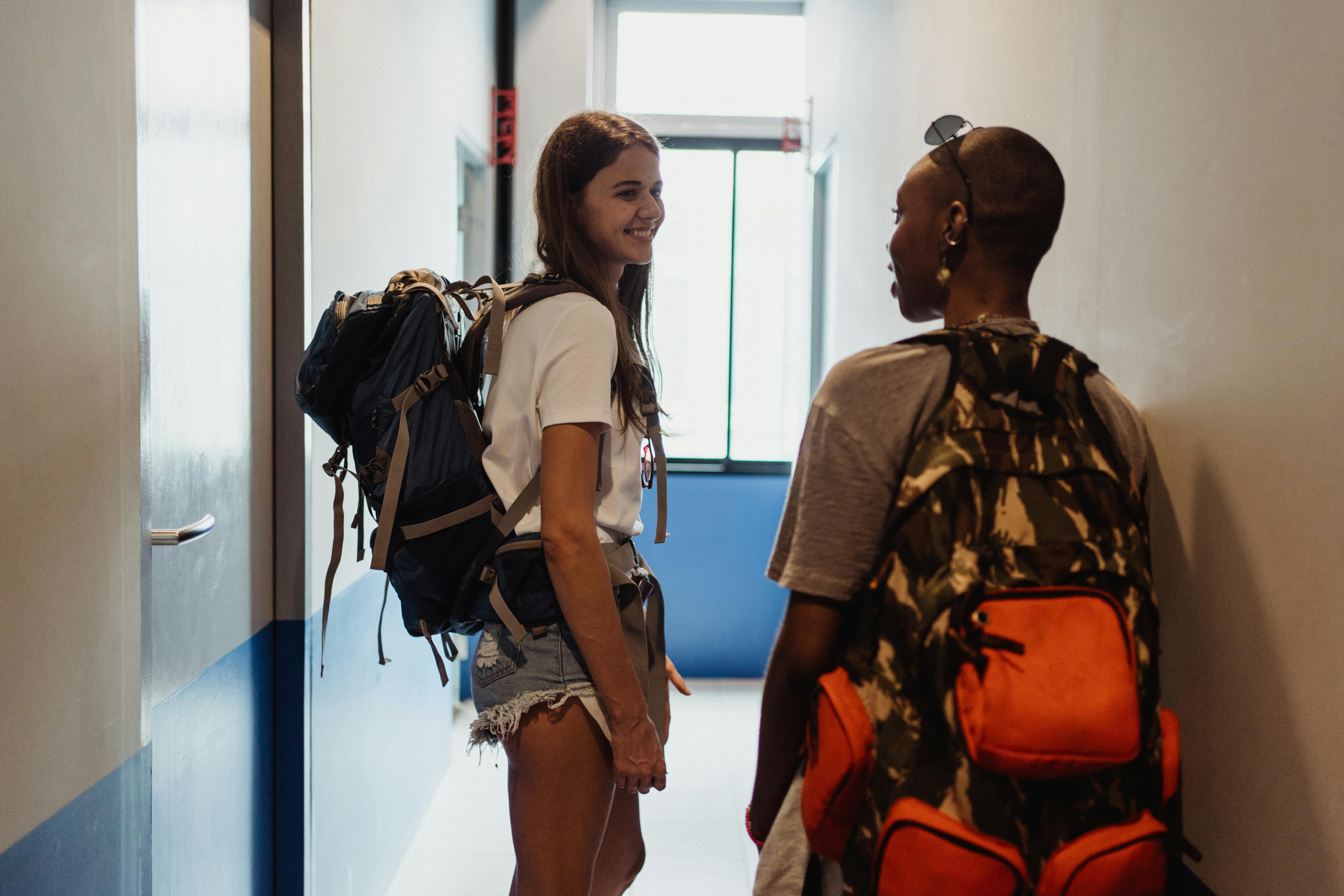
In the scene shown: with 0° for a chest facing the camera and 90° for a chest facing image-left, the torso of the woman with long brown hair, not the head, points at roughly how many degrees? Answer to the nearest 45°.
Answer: approximately 270°

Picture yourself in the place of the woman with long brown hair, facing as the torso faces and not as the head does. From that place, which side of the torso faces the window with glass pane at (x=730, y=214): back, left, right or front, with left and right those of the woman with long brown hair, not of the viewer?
left

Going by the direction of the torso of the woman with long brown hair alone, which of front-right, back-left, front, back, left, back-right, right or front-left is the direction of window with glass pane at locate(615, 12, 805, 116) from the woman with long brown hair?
left

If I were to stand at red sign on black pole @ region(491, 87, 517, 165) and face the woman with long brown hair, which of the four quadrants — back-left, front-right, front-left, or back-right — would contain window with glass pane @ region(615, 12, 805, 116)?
back-left

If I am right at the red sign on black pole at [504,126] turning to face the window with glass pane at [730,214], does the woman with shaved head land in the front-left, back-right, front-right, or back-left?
back-right

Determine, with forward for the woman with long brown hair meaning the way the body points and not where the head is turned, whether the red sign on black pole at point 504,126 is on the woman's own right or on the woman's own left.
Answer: on the woman's own left

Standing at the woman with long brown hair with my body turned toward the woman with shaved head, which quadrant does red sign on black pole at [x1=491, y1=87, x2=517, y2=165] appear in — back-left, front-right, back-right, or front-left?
back-left
